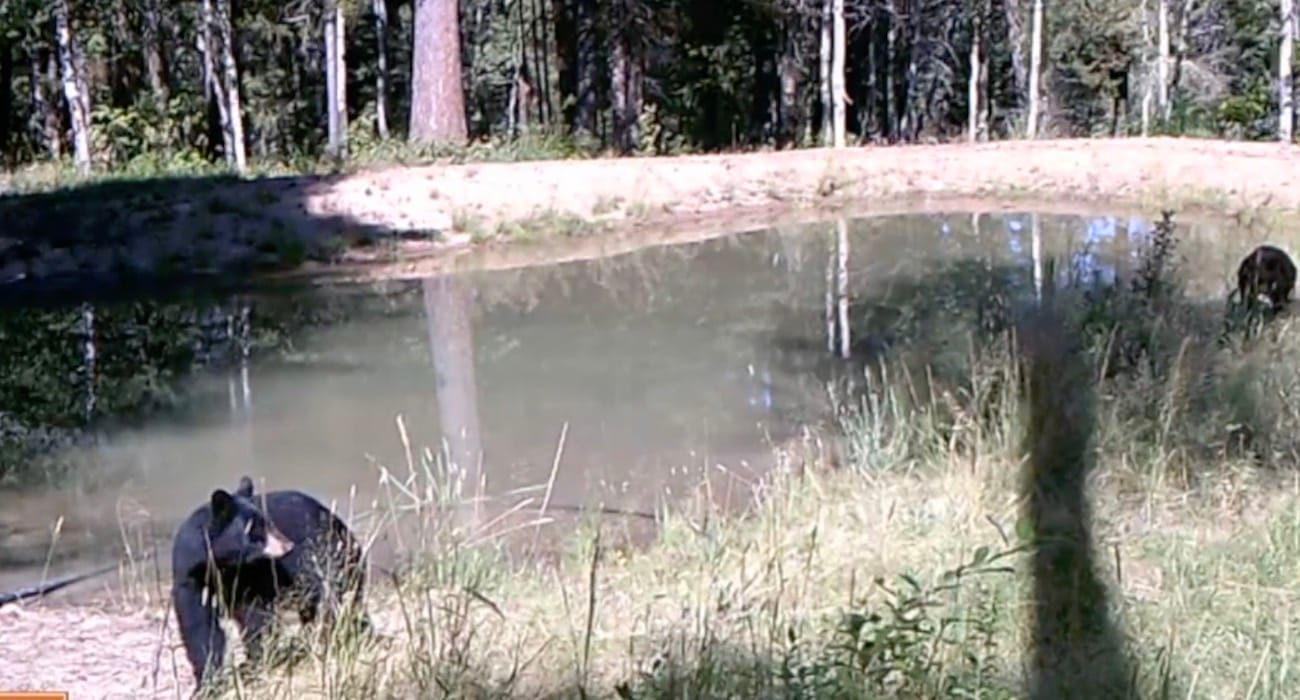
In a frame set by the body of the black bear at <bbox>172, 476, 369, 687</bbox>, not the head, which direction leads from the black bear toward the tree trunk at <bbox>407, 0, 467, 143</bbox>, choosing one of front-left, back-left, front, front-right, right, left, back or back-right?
back-right

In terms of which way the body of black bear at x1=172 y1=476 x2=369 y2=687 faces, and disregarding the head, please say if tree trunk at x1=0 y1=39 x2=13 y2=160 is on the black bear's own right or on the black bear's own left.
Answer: on the black bear's own right

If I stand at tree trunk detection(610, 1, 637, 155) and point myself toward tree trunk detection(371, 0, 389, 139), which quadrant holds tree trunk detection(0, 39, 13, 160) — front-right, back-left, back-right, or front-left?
front-left

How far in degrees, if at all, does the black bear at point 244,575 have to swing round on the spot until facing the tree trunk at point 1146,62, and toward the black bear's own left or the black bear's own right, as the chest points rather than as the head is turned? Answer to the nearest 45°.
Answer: approximately 180°

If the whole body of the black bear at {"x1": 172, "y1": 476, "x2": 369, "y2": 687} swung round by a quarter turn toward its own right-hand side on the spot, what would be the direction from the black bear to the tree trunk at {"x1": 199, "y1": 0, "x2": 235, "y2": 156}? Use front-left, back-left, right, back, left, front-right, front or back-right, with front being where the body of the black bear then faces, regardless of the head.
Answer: front-right

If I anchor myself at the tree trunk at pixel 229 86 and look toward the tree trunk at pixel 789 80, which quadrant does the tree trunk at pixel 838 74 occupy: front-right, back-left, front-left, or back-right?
front-right

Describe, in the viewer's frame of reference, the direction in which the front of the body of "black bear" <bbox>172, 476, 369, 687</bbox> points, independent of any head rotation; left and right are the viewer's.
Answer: facing the viewer and to the left of the viewer

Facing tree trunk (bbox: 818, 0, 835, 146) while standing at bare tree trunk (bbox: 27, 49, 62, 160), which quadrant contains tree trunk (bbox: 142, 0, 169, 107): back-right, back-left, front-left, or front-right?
front-left

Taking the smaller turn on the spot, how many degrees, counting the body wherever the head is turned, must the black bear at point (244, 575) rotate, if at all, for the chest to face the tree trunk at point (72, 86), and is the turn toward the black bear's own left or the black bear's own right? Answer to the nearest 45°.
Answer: approximately 135° to the black bear's own right

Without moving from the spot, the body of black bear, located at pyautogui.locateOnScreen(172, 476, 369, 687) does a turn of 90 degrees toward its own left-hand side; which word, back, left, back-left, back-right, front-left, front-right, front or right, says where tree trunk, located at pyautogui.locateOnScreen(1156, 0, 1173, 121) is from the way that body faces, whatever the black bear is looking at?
left

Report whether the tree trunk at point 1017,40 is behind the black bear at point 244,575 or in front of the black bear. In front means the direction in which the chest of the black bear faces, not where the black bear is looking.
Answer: behind

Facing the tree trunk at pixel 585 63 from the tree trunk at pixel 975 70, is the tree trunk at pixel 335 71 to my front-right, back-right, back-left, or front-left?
front-left

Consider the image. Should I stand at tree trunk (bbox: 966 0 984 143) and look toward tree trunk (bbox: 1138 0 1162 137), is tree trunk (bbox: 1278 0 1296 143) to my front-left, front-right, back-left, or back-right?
front-right
